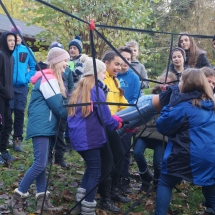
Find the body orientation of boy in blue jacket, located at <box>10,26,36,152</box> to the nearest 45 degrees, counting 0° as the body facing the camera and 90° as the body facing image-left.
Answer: approximately 0°

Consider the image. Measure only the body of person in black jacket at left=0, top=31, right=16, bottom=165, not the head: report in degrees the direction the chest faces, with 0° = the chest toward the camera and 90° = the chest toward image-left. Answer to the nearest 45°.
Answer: approximately 315°

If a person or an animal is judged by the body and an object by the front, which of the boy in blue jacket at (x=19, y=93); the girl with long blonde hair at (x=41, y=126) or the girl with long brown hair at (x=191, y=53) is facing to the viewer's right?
the girl with long blonde hair

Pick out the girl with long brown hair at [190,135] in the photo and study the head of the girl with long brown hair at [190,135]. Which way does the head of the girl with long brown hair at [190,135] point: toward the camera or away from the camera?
away from the camera

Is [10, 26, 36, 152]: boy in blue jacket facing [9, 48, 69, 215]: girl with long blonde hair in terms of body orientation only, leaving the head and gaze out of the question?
yes

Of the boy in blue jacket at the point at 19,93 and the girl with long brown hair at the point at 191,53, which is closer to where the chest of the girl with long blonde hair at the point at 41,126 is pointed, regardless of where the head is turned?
the girl with long brown hair

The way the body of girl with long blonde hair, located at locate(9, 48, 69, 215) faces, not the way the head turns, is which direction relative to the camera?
to the viewer's right
